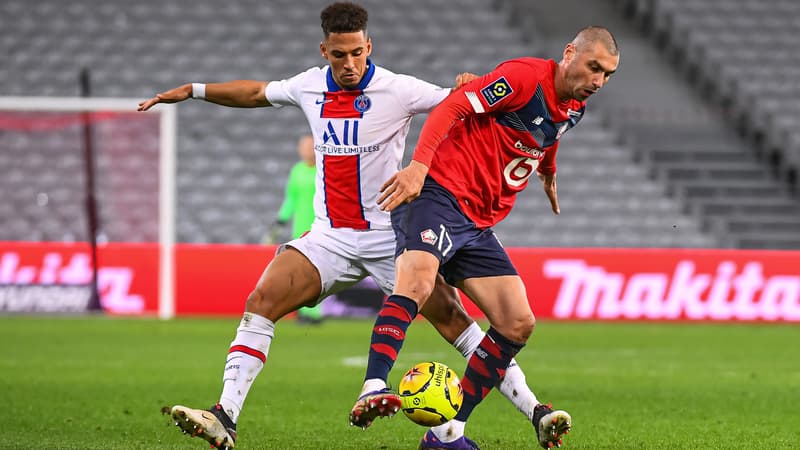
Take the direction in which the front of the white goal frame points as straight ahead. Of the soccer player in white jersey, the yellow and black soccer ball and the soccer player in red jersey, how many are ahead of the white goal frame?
3

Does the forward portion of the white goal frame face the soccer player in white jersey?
yes

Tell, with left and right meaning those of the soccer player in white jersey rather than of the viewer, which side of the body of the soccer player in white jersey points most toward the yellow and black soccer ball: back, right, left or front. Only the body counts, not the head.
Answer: front

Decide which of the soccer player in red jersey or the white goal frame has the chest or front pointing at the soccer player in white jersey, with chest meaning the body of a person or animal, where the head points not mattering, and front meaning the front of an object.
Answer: the white goal frame

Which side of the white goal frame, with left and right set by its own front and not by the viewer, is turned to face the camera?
front

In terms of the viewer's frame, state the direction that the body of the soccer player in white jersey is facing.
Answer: toward the camera

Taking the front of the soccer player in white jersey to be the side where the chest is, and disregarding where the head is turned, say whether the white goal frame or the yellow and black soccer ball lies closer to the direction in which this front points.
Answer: the yellow and black soccer ball

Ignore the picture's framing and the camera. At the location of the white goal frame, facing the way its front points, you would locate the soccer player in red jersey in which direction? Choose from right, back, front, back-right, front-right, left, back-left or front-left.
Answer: front

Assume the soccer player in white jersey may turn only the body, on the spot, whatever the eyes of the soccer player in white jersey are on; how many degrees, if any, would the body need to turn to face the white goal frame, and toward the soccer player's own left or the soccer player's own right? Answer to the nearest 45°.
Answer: approximately 180°

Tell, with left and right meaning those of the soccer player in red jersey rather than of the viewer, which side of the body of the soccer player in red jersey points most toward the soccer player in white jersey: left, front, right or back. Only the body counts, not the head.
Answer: back

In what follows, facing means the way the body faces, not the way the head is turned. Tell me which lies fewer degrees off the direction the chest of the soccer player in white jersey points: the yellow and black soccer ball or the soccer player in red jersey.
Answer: the yellow and black soccer ball
